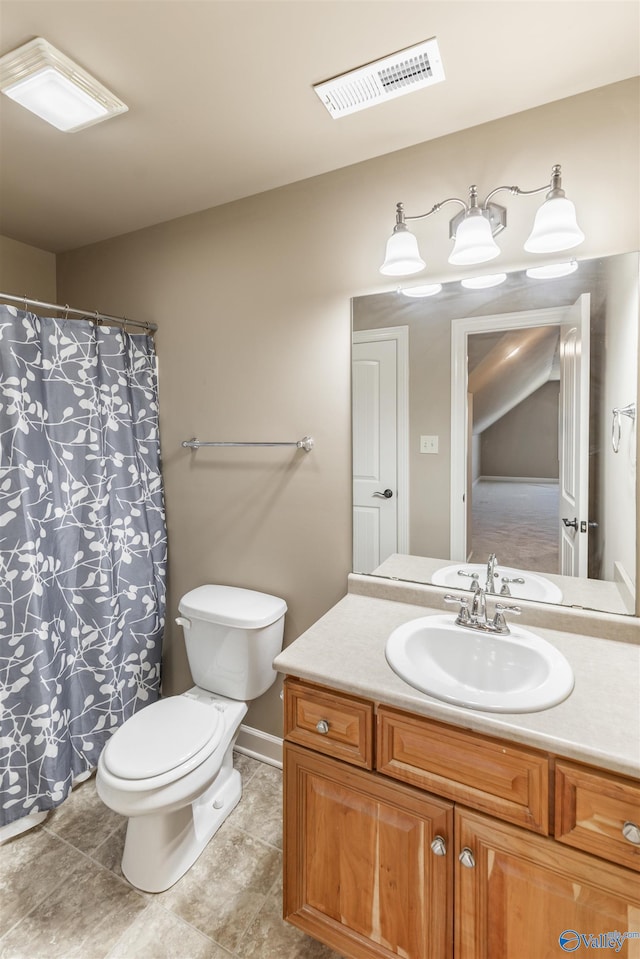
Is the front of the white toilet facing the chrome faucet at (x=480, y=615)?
no

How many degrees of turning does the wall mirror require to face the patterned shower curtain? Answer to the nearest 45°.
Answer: approximately 90° to its right

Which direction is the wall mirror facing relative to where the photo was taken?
toward the camera

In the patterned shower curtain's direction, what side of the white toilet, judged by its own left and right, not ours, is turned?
right

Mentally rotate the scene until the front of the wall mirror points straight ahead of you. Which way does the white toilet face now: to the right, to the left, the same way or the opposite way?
the same way

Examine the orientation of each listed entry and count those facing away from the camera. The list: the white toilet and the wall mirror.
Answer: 0

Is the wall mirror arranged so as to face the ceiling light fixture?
no

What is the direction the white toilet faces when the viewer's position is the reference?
facing the viewer and to the left of the viewer

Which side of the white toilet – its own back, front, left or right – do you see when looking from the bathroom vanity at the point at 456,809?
left
